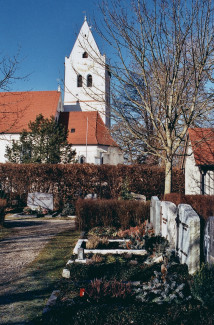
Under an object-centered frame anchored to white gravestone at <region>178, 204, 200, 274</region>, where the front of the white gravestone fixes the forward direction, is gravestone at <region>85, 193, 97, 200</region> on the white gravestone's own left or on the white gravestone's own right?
on the white gravestone's own right

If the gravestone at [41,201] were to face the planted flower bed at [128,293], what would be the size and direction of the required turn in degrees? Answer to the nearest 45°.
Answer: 0° — it already faces it

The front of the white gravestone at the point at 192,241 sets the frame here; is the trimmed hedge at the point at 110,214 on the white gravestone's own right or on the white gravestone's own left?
on the white gravestone's own right

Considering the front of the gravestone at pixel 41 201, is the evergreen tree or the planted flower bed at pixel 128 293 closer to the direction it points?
the planted flower bed

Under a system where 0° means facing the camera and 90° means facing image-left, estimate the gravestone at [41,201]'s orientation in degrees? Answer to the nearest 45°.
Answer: approximately 0°
